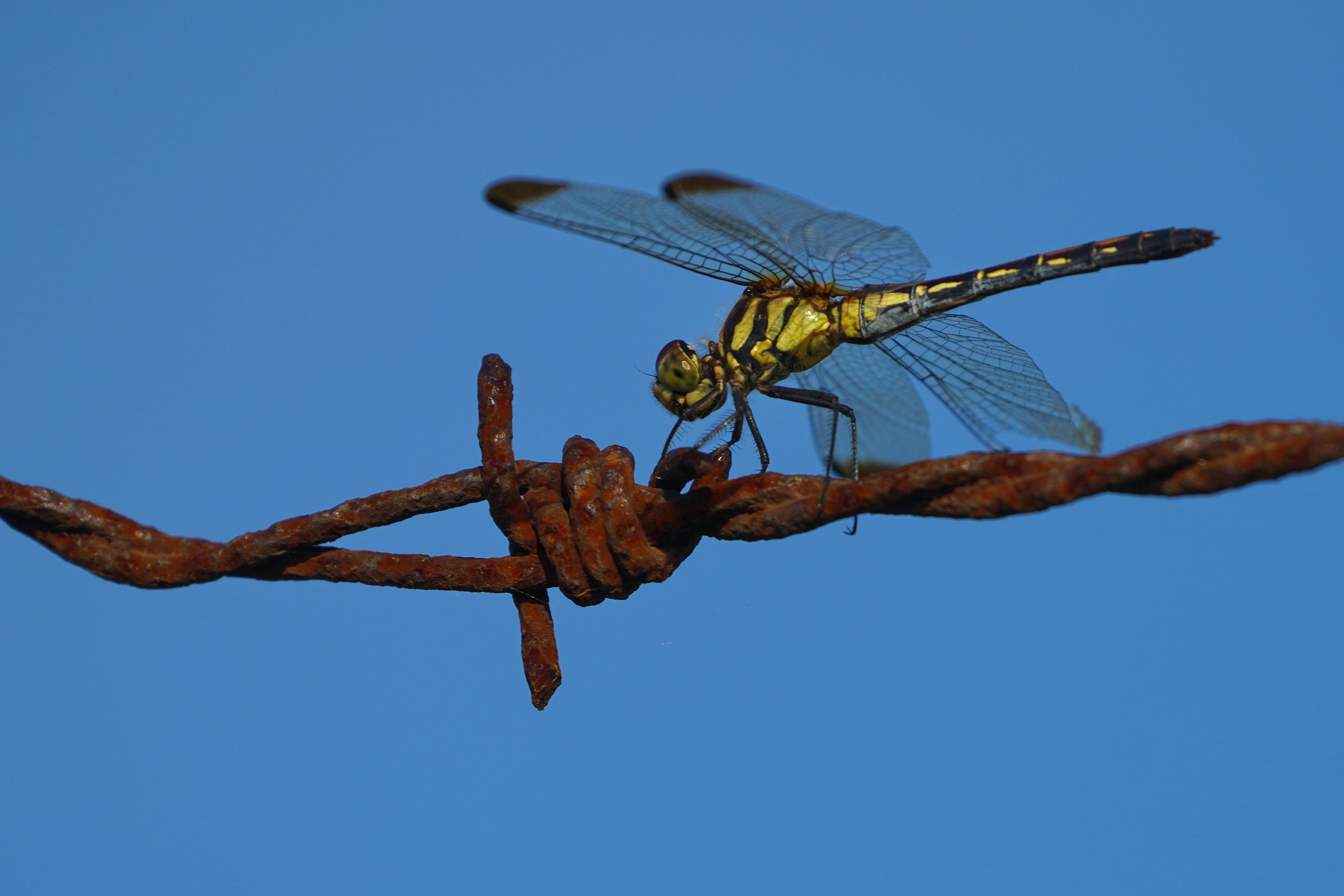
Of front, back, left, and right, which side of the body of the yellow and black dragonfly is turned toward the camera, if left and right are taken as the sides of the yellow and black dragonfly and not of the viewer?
left
